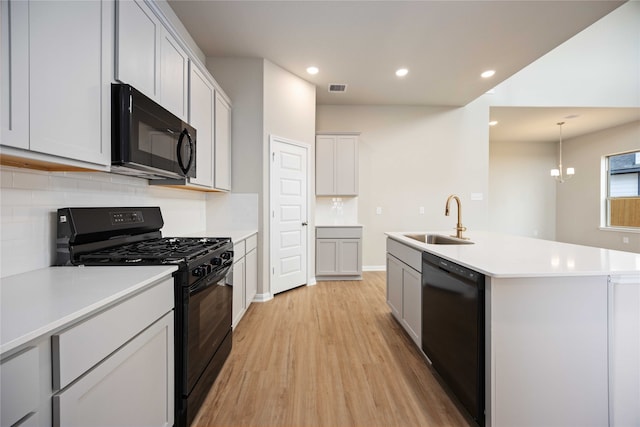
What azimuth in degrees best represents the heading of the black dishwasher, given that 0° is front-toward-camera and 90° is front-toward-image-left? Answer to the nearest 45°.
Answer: approximately 45°

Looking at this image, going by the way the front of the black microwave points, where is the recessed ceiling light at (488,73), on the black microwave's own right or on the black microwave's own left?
on the black microwave's own left

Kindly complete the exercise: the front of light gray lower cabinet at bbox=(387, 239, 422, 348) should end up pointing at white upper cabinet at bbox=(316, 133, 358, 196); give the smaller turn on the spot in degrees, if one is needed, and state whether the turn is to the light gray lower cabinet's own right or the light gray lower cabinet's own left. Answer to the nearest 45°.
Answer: approximately 45° to the light gray lower cabinet's own right

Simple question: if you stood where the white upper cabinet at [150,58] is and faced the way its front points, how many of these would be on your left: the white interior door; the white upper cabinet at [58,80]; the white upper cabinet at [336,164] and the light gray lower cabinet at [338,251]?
3

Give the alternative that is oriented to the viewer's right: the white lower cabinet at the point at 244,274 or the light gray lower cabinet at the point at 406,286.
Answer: the white lower cabinet at the point at 244,274

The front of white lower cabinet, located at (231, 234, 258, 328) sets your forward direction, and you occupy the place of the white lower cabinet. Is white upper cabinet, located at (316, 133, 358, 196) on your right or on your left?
on your left

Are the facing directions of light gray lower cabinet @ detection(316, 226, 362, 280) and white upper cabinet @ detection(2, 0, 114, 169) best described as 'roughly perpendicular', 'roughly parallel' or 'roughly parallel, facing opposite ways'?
roughly perpendicular

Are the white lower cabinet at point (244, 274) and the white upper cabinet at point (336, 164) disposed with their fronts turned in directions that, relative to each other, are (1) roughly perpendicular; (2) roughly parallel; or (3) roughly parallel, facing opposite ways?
roughly perpendicular

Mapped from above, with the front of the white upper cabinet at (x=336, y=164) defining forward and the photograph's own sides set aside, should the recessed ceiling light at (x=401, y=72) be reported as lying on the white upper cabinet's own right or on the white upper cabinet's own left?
on the white upper cabinet's own left

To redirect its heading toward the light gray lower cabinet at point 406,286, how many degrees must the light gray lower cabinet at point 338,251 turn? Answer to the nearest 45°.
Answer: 0° — it already faces it

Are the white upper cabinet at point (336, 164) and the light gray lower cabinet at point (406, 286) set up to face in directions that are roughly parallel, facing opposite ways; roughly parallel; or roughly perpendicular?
roughly perpendicular

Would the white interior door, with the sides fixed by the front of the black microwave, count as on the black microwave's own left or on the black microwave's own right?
on the black microwave's own left

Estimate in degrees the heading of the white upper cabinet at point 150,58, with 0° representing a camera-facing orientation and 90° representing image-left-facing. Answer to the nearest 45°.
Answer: approximately 315°
